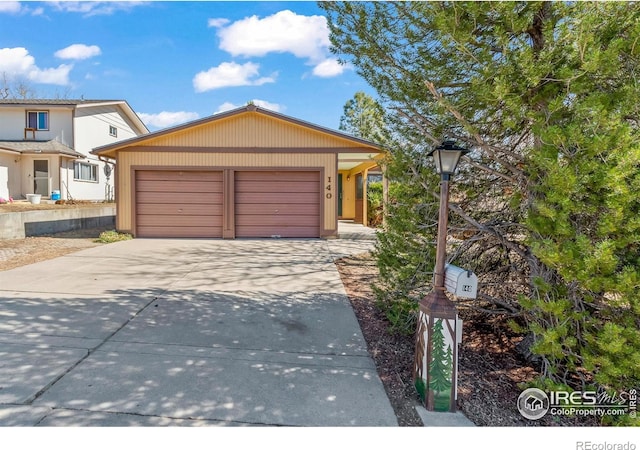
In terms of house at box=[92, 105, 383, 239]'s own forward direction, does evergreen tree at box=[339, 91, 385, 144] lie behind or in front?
behind

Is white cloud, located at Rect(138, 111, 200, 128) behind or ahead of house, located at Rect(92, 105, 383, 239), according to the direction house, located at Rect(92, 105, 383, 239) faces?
behind

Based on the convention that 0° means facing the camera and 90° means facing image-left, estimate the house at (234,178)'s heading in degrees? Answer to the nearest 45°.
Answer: approximately 0°

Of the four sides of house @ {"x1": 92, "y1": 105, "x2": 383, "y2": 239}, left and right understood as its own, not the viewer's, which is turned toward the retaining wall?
right

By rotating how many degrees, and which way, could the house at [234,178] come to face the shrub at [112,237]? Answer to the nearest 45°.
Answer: approximately 90° to its right
